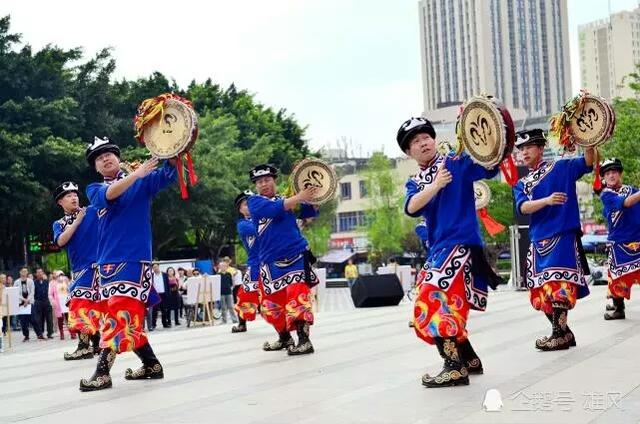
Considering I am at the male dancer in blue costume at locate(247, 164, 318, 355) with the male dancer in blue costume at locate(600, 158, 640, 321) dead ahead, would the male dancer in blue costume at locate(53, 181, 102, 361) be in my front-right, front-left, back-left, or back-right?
back-left

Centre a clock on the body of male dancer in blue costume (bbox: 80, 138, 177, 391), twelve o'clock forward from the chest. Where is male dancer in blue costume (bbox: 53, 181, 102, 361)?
male dancer in blue costume (bbox: 53, 181, 102, 361) is roughly at 4 o'clock from male dancer in blue costume (bbox: 80, 138, 177, 391).

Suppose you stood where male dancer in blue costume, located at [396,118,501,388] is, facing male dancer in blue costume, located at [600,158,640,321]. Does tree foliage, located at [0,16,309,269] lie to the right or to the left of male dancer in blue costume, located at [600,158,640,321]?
left

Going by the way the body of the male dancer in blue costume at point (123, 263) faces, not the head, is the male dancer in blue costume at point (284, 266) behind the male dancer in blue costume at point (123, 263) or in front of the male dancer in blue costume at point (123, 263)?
behind

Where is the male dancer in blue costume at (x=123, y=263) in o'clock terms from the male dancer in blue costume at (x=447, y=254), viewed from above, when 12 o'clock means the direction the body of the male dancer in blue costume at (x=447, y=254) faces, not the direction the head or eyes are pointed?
the male dancer in blue costume at (x=123, y=263) is roughly at 2 o'clock from the male dancer in blue costume at (x=447, y=254).

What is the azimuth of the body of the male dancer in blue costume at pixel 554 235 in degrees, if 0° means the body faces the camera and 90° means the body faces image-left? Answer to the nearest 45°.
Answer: approximately 45°

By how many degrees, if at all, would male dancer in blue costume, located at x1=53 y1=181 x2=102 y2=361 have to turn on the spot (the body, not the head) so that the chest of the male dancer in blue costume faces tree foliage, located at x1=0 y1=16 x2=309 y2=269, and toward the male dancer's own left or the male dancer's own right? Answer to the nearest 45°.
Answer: approximately 135° to the male dancer's own right

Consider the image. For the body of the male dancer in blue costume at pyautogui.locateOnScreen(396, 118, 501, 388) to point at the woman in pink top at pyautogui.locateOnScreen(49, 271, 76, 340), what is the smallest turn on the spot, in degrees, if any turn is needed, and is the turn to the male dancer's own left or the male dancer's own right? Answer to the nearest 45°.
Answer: approximately 90° to the male dancer's own right

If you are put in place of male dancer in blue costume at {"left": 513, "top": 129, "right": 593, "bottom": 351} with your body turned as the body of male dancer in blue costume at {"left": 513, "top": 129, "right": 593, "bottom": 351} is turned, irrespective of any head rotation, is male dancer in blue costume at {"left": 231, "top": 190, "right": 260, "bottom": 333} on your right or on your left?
on your right
